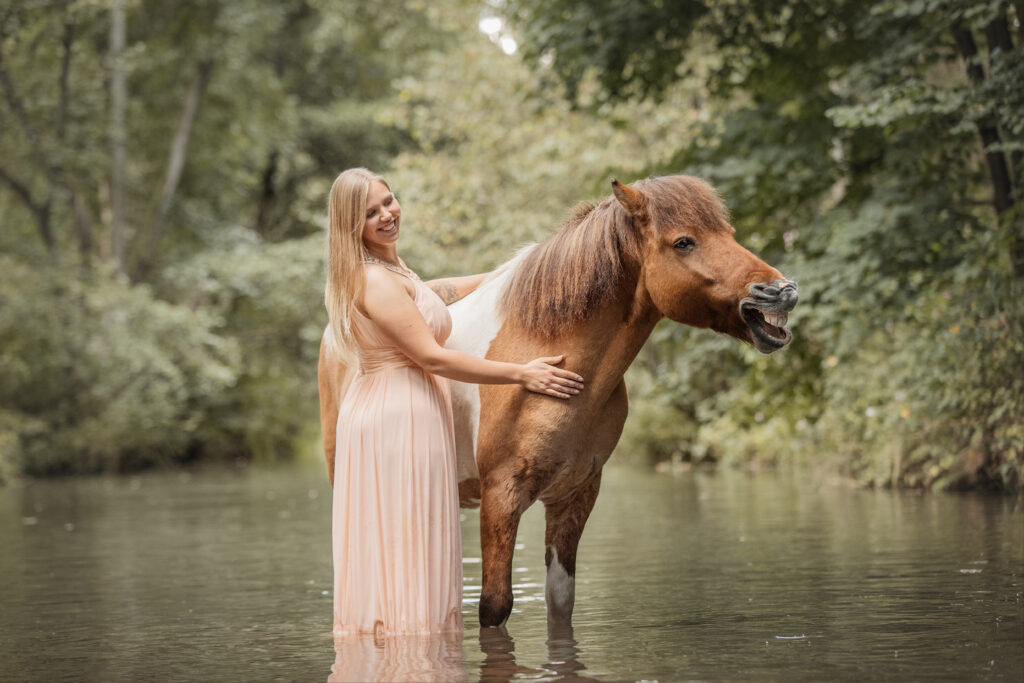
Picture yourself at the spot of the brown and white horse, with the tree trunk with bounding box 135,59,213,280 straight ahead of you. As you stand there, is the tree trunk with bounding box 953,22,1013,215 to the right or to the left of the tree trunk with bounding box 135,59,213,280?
right

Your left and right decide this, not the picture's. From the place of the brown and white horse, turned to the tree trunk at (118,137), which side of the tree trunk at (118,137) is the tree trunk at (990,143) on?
right

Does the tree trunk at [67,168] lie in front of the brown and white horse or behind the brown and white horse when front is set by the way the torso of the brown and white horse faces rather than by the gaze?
behind

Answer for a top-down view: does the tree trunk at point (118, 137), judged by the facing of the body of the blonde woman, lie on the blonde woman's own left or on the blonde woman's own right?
on the blonde woman's own left

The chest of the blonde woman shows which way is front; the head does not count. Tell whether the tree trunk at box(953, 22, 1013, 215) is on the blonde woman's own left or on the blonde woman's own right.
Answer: on the blonde woman's own left

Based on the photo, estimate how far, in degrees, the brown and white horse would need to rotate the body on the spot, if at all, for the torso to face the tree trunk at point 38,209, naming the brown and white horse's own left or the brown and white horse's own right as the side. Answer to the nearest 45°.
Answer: approximately 180°

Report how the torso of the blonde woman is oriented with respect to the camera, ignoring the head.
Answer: to the viewer's right

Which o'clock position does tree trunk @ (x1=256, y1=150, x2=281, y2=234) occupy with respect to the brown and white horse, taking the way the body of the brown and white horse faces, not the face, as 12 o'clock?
The tree trunk is roughly at 7 o'clock from the brown and white horse.

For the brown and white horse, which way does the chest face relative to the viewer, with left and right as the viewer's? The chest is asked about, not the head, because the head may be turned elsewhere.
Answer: facing the viewer and to the right of the viewer

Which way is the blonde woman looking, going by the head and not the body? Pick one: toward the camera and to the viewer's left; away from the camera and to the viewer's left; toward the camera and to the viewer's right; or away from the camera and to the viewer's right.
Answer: toward the camera and to the viewer's right

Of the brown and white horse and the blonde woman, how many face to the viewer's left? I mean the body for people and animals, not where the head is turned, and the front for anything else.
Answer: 0

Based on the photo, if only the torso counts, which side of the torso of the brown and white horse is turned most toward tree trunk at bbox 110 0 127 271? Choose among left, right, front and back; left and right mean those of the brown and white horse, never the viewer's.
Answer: back

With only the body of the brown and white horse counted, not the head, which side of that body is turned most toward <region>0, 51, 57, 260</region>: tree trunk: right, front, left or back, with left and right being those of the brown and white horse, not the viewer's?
back
